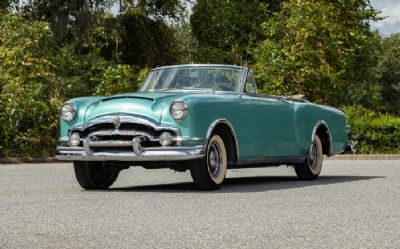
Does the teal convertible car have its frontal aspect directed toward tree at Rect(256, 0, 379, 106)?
no

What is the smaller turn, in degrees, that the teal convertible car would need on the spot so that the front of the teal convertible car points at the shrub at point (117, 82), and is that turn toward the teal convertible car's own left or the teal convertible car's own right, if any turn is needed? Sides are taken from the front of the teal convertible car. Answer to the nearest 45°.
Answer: approximately 135° to the teal convertible car's own right

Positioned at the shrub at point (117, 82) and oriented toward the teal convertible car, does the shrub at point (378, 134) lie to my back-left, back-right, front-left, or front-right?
front-left

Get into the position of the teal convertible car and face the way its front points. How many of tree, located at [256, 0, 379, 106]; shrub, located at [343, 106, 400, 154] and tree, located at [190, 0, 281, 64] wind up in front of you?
0

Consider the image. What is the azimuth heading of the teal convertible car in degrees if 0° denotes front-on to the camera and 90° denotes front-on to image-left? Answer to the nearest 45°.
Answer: approximately 45°

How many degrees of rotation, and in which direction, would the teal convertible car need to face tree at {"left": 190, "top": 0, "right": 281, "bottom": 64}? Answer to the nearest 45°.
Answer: approximately 135° to its right

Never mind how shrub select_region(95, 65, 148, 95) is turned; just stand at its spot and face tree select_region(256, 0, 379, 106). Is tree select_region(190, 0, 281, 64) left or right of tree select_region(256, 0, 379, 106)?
left

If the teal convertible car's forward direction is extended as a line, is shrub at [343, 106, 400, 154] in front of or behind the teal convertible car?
behind
